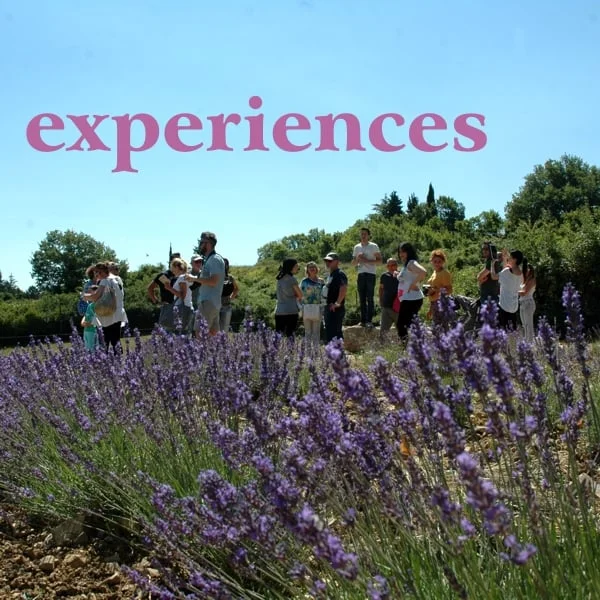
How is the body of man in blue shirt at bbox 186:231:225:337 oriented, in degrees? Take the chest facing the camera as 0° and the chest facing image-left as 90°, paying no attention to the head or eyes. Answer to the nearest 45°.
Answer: approximately 90°

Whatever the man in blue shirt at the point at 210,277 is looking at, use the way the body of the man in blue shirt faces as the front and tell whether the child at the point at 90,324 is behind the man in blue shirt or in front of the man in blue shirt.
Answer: in front

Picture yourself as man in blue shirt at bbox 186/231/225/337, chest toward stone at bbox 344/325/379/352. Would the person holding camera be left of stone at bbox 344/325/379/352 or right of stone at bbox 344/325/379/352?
left

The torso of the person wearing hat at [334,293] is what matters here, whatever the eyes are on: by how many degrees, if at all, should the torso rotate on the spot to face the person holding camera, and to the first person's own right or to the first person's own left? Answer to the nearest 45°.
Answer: approximately 180°

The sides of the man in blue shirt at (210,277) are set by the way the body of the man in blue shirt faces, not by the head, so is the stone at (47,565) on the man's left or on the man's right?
on the man's left

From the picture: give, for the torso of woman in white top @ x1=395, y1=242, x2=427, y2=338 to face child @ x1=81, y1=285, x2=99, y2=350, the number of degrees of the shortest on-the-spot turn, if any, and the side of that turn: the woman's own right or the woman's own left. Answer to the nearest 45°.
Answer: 0° — they already face them
